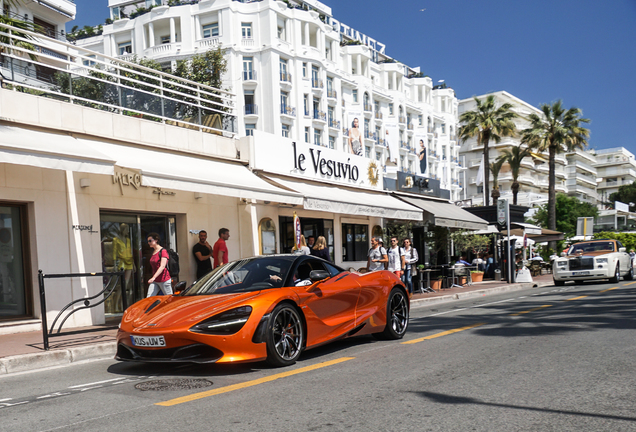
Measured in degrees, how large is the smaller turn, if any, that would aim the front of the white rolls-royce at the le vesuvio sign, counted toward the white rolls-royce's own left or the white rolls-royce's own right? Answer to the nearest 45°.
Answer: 0° — it already faces it

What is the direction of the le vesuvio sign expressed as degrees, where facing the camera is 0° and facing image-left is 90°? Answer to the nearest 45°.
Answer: approximately 315°

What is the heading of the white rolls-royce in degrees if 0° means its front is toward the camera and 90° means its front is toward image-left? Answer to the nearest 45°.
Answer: approximately 45°

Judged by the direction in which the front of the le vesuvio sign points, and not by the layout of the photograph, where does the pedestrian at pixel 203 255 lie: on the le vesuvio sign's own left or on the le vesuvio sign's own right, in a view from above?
on the le vesuvio sign's own right

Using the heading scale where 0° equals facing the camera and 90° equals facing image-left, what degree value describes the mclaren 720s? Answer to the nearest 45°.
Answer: approximately 45°

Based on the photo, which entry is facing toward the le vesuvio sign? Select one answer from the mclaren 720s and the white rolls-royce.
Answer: the white rolls-royce

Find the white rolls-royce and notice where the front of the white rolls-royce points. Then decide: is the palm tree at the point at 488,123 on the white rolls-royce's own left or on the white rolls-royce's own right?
on the white rolls-royce's own right

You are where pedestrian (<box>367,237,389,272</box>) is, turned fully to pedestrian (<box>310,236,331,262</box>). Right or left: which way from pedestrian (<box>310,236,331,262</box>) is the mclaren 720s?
left

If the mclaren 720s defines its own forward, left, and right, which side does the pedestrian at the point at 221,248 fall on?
on its right
